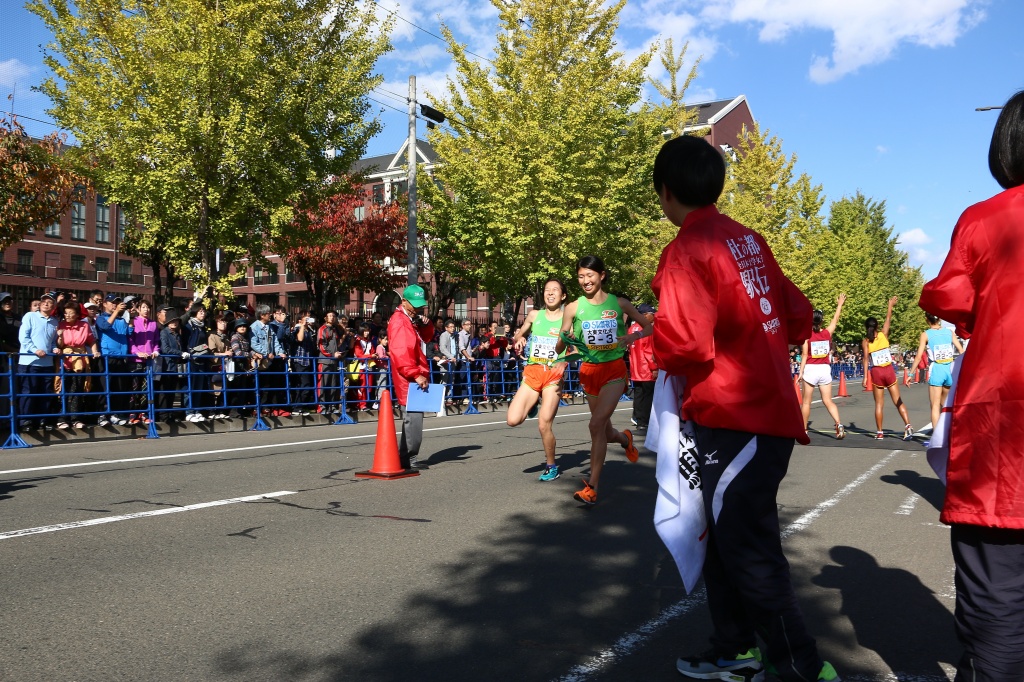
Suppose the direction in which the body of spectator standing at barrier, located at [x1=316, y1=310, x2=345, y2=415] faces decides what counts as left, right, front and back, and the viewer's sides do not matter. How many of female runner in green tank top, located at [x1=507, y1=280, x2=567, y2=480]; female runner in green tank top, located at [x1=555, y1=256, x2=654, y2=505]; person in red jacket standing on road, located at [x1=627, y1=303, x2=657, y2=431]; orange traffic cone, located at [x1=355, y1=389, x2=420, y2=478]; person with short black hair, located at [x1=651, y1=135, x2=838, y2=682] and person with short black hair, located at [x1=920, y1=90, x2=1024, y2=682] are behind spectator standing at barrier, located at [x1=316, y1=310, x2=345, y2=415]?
0

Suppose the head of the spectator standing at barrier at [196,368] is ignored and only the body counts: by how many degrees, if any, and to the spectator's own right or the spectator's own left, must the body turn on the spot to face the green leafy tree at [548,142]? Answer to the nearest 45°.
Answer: approximately 90° to the spectator's own left

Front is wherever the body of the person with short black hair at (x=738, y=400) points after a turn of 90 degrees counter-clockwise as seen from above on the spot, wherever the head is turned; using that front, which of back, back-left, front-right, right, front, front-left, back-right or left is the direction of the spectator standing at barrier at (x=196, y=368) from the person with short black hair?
right

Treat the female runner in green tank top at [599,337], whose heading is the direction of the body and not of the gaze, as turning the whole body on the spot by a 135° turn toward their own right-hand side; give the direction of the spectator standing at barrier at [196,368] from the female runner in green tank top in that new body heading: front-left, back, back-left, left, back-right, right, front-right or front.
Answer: front-left

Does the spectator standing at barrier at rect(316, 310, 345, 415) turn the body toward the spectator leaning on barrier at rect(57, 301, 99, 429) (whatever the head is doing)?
no

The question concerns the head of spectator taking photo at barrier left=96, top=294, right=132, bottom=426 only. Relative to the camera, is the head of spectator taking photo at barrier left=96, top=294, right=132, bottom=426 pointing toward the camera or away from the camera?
toward the camera

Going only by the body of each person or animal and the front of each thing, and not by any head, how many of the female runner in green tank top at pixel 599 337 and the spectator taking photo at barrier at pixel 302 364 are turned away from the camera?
0

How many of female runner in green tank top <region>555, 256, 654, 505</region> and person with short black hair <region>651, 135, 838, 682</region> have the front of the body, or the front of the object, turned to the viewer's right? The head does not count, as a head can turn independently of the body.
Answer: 0

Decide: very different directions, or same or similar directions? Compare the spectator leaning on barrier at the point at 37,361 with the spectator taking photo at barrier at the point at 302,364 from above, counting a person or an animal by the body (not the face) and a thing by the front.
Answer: same or similar directions

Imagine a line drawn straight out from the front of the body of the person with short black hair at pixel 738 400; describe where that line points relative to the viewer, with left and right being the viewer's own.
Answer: facing away from the viewer and to the left of the viewer

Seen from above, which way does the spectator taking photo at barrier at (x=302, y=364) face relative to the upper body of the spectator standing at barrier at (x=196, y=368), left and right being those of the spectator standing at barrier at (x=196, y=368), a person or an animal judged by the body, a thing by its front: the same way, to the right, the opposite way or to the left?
the same way

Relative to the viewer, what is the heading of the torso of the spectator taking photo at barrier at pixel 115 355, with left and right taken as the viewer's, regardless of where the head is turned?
facing the viewer and to the right of the viewer

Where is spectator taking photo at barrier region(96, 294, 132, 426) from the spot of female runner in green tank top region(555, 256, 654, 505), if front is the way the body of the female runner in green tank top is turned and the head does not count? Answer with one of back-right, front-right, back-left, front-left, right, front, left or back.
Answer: right

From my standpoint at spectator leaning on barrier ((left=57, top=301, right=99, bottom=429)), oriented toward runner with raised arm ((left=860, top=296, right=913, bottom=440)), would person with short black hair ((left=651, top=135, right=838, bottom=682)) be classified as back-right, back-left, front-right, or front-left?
front-right

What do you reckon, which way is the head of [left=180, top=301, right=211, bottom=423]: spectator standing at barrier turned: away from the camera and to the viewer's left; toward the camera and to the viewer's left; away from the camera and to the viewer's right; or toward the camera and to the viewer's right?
toward the camera and to the viewer's right
